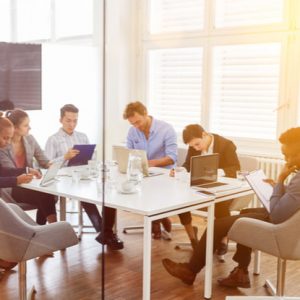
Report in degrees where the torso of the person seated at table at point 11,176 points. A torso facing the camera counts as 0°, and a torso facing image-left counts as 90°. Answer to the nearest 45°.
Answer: approximately 270°

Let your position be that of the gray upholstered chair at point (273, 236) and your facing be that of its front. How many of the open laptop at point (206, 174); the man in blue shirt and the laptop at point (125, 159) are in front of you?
3

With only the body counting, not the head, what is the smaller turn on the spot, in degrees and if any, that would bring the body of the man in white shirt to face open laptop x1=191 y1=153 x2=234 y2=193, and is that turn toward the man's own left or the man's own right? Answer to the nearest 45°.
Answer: approximately 90° to the man's own left

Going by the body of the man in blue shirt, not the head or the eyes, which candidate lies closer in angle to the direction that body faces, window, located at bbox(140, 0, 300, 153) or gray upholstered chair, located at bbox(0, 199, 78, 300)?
the gray upholstered chair

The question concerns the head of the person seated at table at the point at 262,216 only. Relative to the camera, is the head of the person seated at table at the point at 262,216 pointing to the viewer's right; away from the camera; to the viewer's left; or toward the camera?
to the viewer's left

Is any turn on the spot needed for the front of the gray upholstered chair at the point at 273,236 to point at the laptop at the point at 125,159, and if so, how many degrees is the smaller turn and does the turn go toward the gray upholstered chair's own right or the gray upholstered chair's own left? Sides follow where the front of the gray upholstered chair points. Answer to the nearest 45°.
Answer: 0° — it already faces it

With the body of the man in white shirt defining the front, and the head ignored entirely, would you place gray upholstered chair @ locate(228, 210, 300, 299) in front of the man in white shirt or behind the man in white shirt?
in front

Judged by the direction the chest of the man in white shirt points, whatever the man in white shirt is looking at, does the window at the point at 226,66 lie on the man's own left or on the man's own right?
on the man's own left

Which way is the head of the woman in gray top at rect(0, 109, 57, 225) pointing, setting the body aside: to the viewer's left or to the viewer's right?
to the viewer's right
